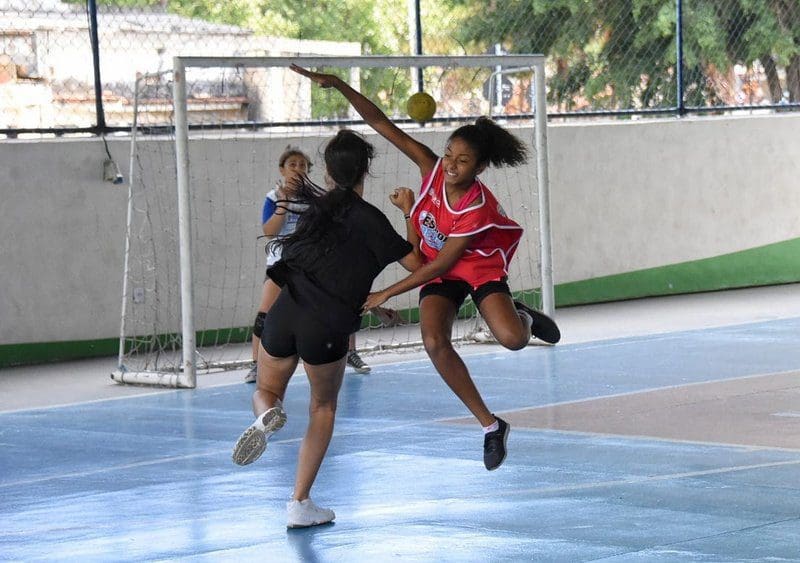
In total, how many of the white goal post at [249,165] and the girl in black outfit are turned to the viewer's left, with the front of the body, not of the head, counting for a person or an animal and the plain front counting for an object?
0

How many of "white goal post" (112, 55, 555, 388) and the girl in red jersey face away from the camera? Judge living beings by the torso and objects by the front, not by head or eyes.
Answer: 0

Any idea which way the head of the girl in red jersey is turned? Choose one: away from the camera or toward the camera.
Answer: toward the camera

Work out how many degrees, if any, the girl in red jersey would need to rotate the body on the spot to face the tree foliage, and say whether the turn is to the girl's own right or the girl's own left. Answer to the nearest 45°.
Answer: approximately 135° to the girl's own right

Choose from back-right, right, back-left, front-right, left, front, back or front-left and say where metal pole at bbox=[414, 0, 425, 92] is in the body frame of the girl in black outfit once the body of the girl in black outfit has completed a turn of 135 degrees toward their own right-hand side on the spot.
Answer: back

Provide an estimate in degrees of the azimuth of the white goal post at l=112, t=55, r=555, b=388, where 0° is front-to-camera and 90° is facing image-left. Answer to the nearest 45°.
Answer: approximately 315°

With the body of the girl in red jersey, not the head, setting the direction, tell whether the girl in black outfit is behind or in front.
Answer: in front

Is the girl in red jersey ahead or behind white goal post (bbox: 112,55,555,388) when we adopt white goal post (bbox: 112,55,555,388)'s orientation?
ahead

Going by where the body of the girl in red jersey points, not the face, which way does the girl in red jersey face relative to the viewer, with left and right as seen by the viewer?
facing the viewer and to the left of the viewer

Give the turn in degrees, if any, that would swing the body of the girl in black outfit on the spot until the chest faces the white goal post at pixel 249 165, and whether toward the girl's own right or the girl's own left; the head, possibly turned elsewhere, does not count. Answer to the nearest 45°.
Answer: approximately 45° to the girl's own left

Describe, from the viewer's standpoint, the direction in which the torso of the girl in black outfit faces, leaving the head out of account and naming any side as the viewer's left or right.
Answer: facing away from the viewer and to the right of the viewer
